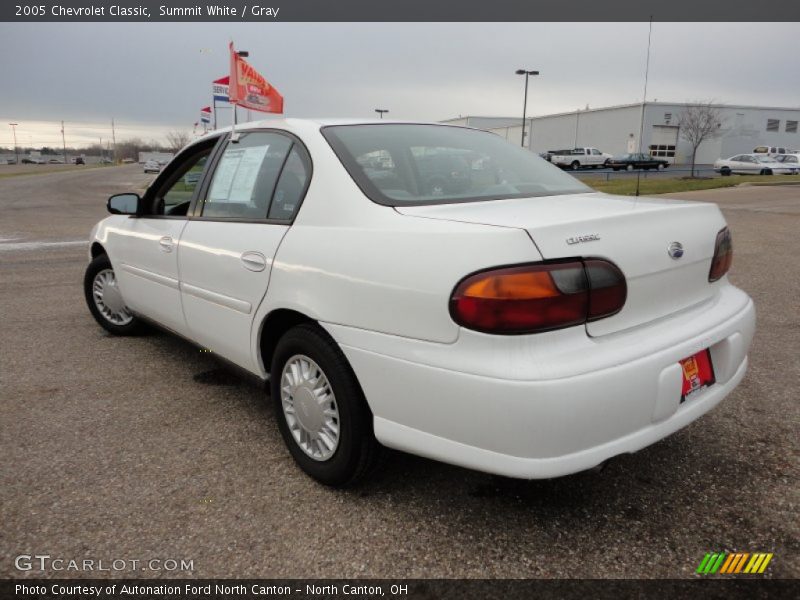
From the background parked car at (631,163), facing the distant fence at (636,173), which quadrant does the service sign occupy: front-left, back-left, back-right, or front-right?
front-right

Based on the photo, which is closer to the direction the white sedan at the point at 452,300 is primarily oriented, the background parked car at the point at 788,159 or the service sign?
the service sign

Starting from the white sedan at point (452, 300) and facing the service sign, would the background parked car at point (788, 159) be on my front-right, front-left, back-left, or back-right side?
front-right

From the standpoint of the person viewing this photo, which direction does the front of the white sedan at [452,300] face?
facing away from the viewer and to the left of the viewer

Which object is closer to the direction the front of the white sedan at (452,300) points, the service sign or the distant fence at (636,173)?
the service sign

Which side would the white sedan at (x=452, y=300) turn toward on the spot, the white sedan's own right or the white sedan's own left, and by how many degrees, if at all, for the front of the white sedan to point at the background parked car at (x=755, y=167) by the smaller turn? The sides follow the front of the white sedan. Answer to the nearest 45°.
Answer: approximately 90° to the white sedan's own right

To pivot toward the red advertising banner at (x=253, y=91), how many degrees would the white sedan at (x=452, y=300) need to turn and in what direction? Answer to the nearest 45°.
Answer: approximately 90° to its left

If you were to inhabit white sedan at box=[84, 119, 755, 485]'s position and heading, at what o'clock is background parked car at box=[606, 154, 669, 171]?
The background parked car is roughly at 2 o'clock from the white sedan.

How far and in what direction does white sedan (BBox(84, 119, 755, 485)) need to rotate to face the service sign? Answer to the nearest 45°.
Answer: approximately 45° to its right

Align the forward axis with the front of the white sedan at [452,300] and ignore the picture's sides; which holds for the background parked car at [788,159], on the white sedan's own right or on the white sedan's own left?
on the white sedan's own right

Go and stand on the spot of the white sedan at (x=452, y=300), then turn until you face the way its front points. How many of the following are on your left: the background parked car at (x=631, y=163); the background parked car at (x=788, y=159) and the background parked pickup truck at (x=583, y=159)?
0
